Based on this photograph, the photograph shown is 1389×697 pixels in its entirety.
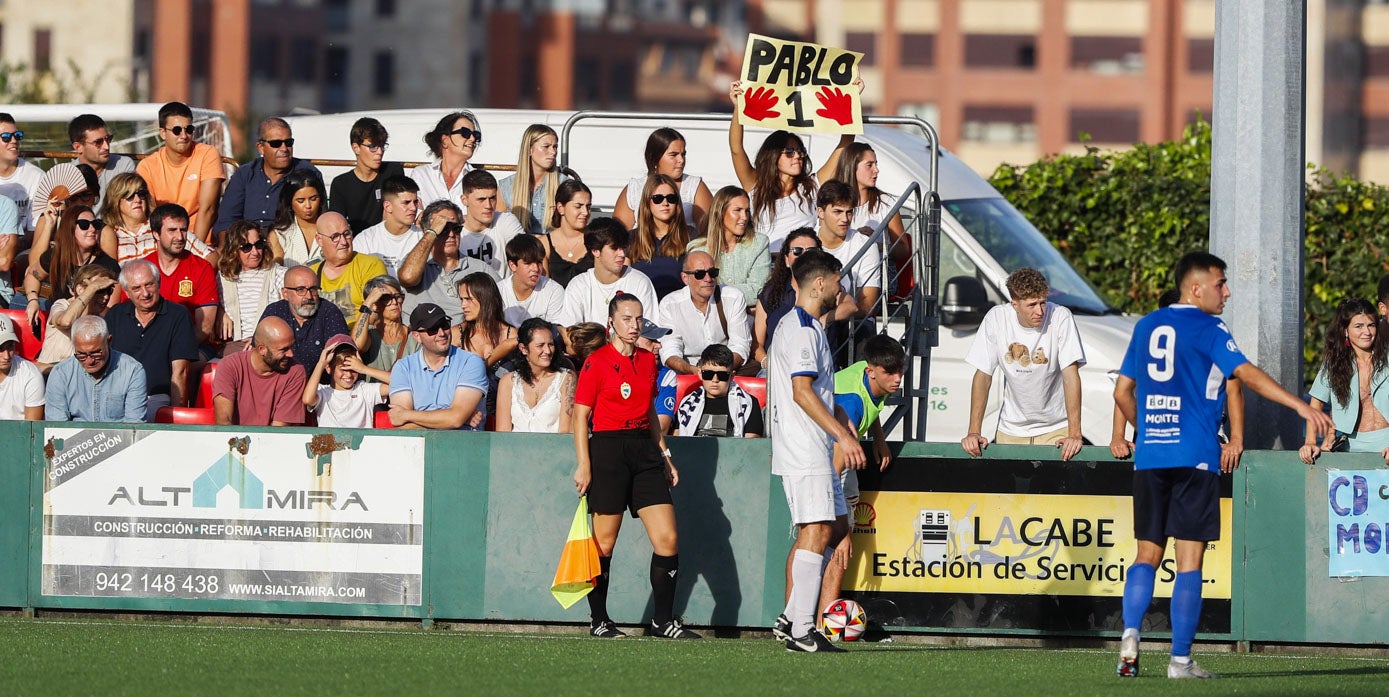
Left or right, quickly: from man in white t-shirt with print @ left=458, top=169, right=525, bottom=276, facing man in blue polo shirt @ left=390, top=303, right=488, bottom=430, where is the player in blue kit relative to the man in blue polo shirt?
left

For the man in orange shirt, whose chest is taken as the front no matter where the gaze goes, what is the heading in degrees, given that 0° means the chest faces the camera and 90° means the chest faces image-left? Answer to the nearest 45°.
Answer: approximately 0°

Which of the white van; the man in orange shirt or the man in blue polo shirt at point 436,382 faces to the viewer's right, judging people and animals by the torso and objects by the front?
the white van

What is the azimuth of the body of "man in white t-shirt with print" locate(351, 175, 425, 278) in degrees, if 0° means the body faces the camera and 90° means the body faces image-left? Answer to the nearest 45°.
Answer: approximately 315°

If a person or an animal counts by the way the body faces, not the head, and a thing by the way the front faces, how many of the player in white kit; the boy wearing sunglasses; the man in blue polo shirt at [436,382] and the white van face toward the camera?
2

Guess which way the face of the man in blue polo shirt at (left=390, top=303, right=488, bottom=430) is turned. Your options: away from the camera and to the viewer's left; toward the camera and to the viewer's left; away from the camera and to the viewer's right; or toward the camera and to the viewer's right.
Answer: toward the camera and to the viewer's right

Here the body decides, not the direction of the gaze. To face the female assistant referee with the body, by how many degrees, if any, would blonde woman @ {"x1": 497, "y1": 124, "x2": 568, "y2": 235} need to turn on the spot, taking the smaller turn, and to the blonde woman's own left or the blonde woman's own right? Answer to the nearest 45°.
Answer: approximately 45° to the blonde woman's own right

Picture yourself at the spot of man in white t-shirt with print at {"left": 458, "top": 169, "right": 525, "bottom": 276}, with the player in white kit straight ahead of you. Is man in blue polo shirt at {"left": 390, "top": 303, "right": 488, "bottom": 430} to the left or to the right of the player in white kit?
right

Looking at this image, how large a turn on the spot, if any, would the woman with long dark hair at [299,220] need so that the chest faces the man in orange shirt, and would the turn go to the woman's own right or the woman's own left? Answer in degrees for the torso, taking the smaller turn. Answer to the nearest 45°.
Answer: approximately 180°
